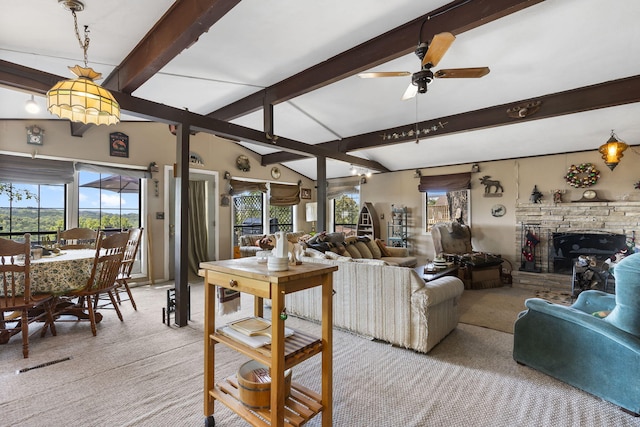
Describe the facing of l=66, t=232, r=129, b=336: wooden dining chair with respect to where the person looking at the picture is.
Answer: facing away from the viewer and to the left of the viewer

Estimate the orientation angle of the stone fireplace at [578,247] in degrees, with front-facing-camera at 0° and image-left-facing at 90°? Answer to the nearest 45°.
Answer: approximately 0°

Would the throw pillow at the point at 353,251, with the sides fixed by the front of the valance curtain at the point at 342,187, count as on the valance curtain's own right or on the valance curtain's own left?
on the valance curtain's own left

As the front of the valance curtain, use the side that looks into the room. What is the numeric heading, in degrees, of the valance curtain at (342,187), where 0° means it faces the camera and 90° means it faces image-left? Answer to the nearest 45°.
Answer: approximately 45°

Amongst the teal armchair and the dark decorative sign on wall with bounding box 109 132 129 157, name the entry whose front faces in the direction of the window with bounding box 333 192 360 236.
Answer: the teal armchair

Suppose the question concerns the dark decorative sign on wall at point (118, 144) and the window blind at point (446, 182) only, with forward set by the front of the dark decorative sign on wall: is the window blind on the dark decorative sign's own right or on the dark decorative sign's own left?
on the dark decorative sign's own left
